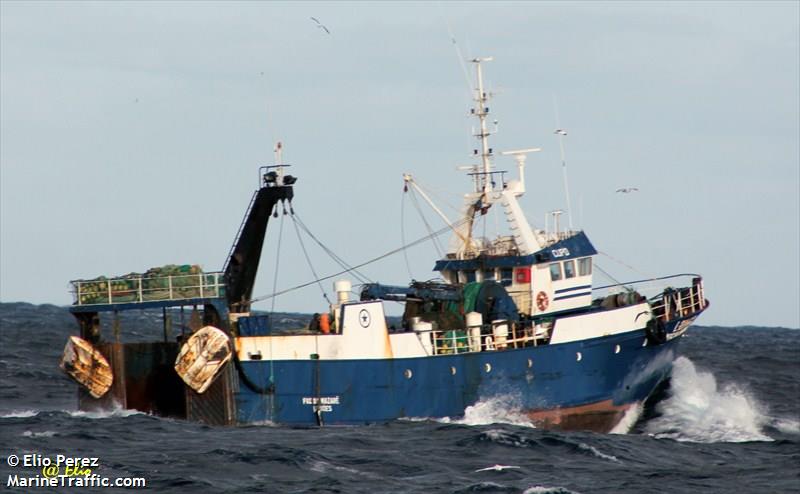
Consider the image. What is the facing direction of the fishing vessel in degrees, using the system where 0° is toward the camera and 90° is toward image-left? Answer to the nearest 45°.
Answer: approximately 225°

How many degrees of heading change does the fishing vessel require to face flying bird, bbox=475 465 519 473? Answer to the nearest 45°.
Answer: approximately 135° to its right
